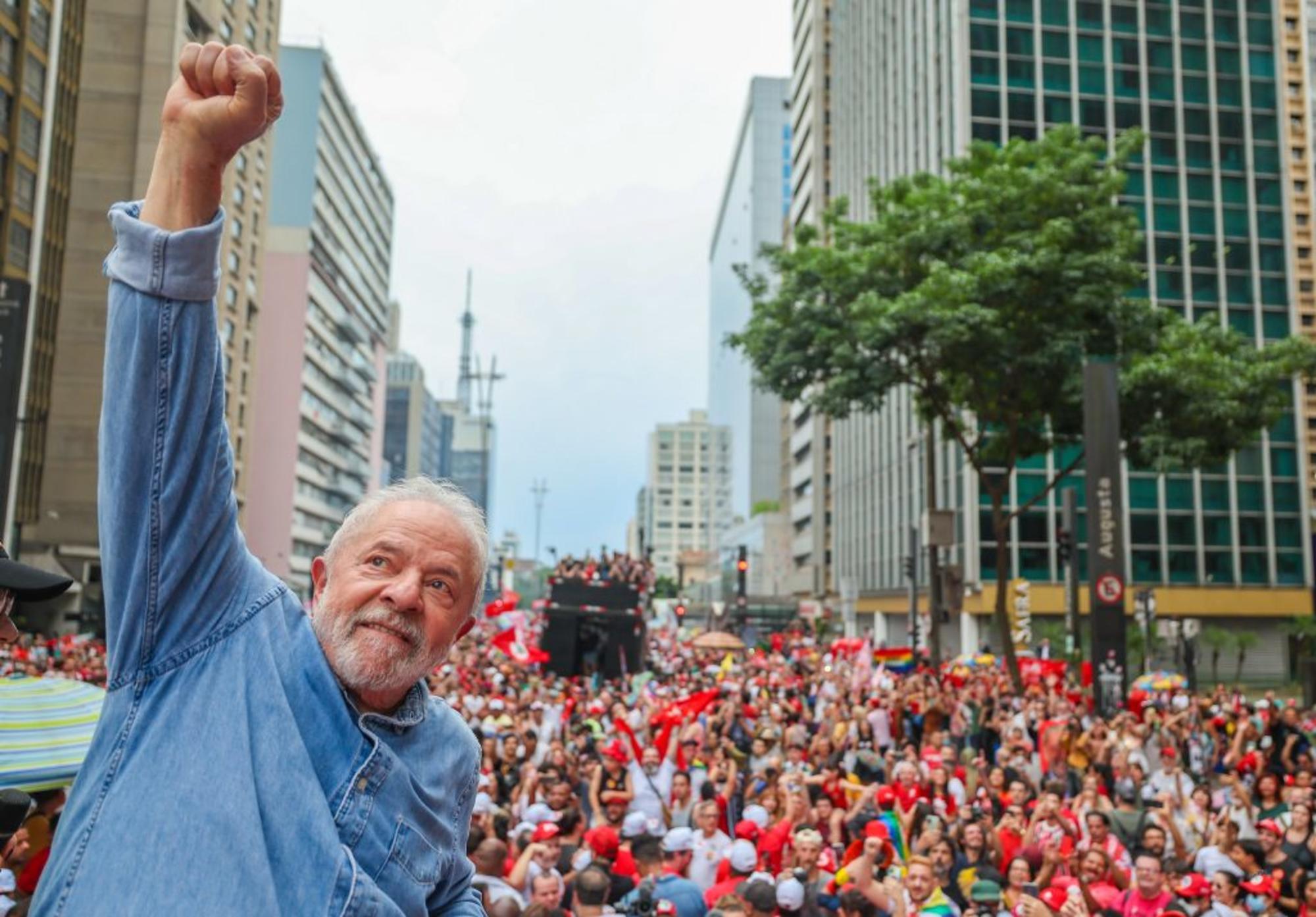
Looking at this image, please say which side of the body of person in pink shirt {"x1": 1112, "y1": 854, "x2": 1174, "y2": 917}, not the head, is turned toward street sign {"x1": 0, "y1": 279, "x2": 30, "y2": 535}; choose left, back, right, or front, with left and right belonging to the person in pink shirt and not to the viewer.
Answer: right

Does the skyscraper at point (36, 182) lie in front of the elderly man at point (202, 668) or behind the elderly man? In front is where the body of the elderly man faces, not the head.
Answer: behind

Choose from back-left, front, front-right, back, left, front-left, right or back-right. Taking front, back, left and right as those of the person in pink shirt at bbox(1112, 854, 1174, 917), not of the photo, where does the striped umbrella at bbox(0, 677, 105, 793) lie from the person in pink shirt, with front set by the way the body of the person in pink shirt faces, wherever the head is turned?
front-right

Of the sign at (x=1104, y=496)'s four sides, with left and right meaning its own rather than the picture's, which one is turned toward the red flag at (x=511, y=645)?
right

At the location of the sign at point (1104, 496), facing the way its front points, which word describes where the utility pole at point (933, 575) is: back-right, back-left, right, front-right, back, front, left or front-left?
back-right

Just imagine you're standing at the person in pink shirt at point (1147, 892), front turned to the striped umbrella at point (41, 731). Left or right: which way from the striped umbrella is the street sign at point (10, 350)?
right

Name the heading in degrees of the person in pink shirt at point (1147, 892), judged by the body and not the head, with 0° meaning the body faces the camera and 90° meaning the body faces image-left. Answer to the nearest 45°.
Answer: approximately 0°

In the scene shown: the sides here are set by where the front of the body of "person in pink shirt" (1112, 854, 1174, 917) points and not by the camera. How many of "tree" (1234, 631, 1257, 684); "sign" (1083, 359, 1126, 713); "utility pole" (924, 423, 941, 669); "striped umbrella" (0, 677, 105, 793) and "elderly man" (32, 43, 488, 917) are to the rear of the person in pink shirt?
3

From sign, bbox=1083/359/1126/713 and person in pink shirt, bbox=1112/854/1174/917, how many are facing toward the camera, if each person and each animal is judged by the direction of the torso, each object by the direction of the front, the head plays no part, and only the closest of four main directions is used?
2

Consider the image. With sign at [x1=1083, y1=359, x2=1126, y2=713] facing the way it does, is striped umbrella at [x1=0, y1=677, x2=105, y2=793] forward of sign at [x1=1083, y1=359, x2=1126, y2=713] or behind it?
forward
